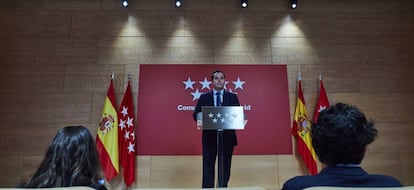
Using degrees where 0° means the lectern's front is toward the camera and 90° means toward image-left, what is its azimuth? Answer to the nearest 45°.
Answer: approximately 0°

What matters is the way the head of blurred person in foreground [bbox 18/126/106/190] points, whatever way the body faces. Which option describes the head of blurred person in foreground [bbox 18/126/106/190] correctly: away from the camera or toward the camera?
away from the camera

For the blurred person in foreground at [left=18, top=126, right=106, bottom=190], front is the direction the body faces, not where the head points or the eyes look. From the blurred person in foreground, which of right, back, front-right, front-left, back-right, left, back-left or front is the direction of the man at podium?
front-right

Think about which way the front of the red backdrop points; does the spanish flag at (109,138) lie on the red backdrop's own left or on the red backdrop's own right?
on the red backdrop's own right

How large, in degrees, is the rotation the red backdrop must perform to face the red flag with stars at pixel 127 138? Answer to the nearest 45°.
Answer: approximately 90° to its right

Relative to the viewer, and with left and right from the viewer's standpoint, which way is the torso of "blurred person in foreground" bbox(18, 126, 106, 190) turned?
facing away from the viewer

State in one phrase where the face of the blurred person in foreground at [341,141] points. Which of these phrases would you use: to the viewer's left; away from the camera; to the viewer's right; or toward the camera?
away from the camera

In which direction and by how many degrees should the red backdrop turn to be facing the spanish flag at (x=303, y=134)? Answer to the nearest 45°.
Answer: approximately 90° to its left

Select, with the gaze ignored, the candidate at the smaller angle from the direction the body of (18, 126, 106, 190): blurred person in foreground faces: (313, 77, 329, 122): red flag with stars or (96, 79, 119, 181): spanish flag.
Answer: the spanish flag

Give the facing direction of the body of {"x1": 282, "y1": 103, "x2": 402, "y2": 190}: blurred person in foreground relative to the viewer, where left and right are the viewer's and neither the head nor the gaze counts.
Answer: facing away from the viewer

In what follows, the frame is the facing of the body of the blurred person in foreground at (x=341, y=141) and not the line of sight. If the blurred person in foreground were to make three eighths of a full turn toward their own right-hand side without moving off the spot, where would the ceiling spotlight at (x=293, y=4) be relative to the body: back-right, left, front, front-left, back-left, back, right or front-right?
back-left

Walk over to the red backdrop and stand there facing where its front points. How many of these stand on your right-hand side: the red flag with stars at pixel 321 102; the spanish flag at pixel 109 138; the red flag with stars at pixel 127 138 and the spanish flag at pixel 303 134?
2

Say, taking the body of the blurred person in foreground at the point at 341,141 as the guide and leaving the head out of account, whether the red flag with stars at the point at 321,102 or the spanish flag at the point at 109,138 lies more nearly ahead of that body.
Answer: the red flag with stars

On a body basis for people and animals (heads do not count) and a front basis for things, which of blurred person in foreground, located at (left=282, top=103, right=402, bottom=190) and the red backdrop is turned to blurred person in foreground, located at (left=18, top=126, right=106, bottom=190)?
the red backdrop
